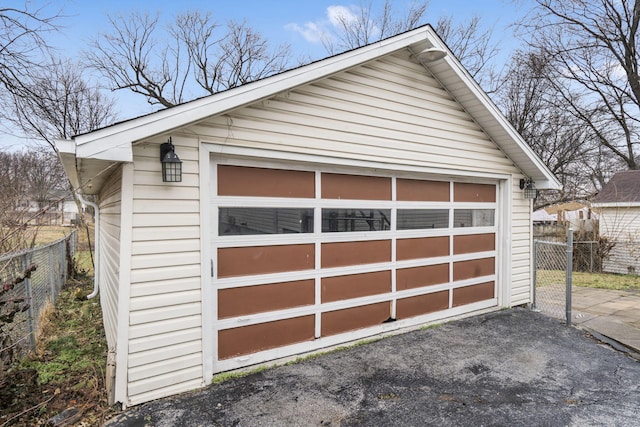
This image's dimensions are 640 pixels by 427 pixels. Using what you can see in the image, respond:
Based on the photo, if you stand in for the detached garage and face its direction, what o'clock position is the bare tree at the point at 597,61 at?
The bare tree is roughly at 9 o'clock from the detached garage.

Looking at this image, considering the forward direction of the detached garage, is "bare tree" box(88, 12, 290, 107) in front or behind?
behind

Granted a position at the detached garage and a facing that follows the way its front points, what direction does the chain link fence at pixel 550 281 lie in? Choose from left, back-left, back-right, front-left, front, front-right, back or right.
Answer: left

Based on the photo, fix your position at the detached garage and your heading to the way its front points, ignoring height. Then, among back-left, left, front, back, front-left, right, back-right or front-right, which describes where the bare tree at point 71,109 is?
back

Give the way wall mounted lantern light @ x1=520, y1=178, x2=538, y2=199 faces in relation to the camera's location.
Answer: facing the viewer and to the right of the viewer

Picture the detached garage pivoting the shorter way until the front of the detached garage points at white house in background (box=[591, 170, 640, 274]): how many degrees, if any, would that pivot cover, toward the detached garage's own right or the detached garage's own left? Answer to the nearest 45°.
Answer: approximately 90° to the detached garage's own left

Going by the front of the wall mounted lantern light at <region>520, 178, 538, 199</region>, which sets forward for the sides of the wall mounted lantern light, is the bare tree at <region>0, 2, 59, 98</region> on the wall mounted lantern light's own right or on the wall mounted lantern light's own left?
on the wall mounted lantern light's own right

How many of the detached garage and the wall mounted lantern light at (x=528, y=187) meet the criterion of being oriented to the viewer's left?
0
